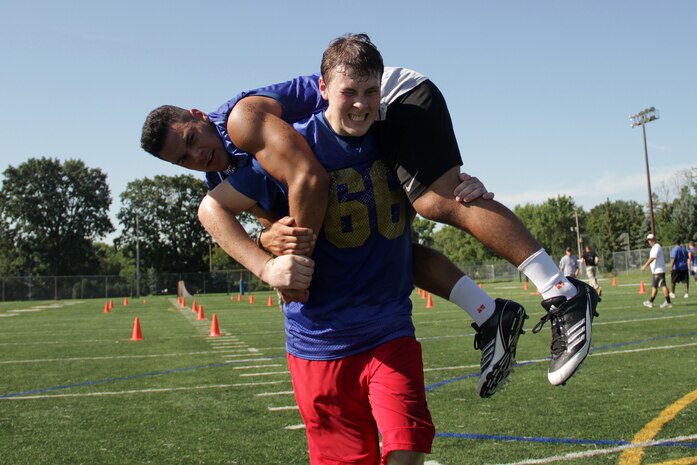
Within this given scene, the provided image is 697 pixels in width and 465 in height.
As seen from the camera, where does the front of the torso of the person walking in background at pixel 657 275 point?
to the viewer's left
